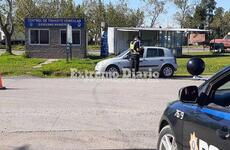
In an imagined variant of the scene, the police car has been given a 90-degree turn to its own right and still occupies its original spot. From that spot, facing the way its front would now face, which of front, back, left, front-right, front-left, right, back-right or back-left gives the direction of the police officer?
front-left

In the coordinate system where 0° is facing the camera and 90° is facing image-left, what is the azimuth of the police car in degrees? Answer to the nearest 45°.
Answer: approximately 135°

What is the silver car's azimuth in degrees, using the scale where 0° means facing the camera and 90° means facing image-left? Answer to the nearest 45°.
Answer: approximately 90°
